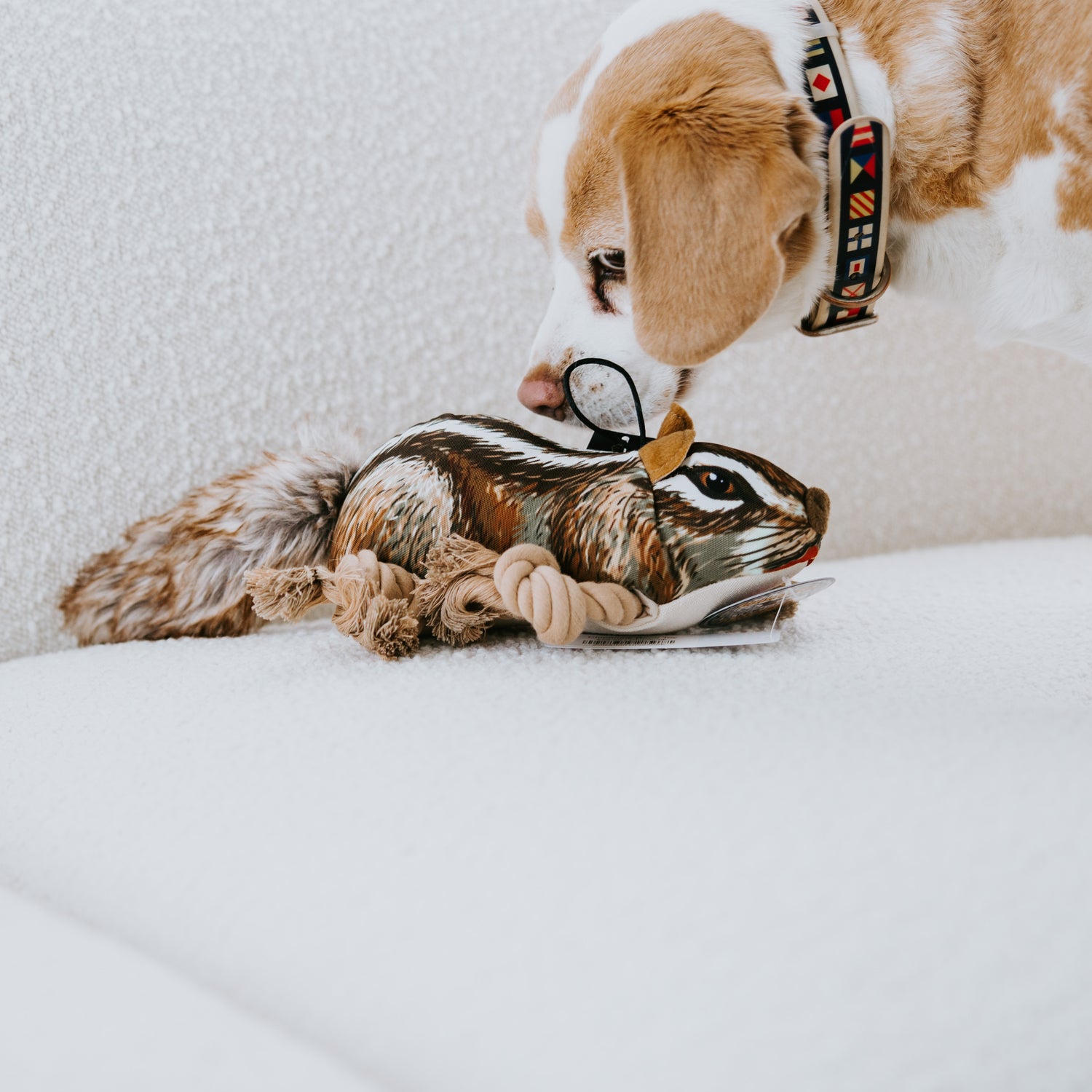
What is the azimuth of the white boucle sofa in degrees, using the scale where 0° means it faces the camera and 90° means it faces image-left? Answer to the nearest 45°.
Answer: approximately 0°

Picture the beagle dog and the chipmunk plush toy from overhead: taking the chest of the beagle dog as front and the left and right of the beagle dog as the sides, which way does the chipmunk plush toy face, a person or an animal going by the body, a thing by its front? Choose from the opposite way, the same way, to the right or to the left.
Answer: the opposite way

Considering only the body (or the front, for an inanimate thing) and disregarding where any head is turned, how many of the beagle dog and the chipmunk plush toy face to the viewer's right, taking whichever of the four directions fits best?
1

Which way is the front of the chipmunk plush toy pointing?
to the viewer's right

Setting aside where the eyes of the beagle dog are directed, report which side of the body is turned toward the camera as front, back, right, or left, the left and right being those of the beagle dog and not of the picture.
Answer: left
